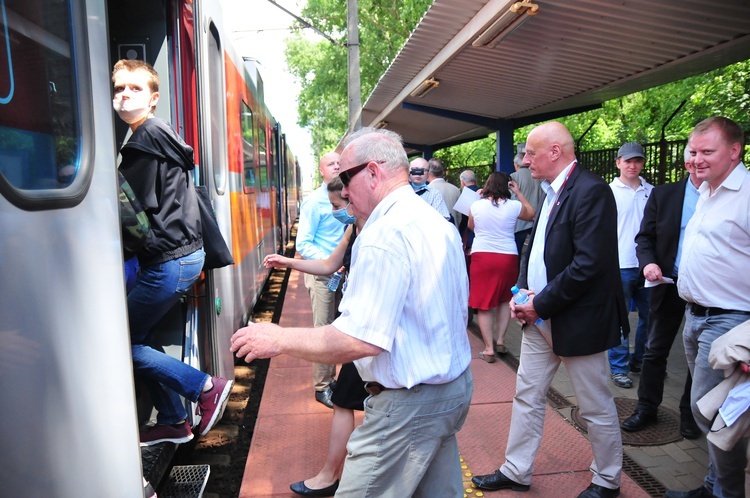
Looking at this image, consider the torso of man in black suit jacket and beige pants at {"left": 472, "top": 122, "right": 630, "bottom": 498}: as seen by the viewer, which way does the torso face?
to the viewer's left

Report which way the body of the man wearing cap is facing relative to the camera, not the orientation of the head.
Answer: toward the camera

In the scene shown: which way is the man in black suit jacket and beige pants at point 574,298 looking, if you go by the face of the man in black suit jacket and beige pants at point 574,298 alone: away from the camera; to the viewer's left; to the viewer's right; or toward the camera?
to the viewer's left

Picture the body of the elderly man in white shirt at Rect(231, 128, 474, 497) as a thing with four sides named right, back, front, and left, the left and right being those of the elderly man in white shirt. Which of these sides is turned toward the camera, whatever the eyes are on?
left

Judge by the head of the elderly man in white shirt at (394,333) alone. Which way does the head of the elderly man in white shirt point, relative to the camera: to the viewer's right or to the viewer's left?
to the viewer's left

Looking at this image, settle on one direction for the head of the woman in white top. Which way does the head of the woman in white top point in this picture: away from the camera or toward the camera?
away from the camera

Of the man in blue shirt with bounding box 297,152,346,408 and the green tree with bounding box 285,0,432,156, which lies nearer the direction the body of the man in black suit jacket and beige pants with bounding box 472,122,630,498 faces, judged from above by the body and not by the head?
the man in blue shirt

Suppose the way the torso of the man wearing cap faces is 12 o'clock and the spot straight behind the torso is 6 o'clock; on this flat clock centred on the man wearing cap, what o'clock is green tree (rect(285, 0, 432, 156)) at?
The green tree is roughly at 5 o'clock from the man wearing cap.

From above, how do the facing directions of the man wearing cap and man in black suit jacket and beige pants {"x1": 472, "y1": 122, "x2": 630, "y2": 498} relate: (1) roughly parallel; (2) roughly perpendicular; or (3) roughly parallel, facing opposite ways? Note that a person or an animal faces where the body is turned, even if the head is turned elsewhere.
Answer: roughly perpendicular

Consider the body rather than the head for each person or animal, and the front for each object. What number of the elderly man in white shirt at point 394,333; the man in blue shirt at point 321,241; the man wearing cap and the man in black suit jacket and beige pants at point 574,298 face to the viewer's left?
2

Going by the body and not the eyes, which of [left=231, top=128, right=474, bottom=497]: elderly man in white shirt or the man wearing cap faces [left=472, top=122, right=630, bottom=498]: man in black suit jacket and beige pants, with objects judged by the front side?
the man wearing cap
